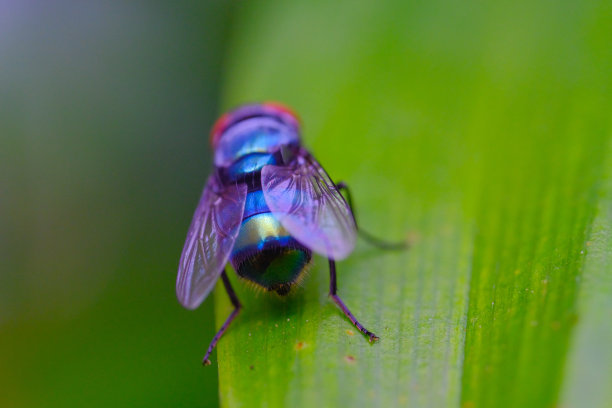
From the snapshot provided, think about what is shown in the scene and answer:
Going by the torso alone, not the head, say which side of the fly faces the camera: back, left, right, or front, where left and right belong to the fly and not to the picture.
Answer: back
